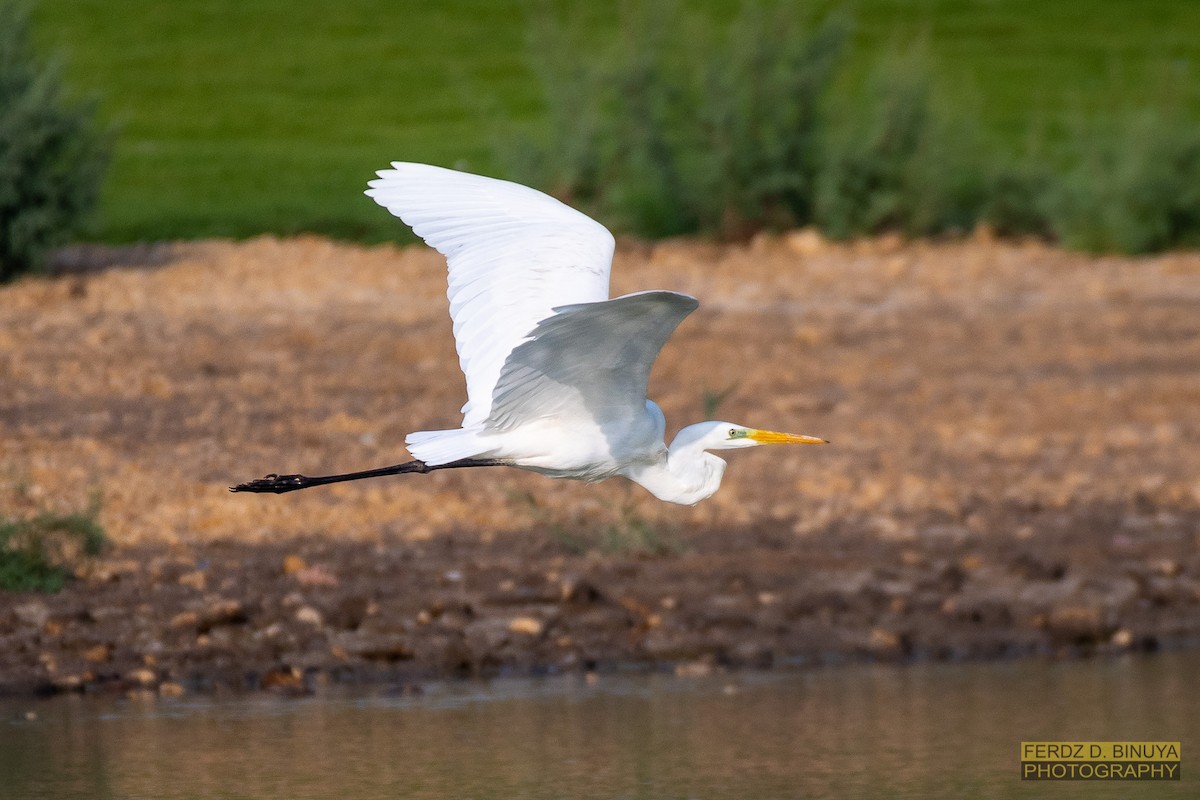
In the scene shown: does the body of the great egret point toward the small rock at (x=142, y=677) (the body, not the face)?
no

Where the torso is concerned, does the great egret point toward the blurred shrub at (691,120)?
no

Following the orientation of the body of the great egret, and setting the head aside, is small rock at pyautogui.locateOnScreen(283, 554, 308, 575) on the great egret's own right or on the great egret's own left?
on the great egret's own left

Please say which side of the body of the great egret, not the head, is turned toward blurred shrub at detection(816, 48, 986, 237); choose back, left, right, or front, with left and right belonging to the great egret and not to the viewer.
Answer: left

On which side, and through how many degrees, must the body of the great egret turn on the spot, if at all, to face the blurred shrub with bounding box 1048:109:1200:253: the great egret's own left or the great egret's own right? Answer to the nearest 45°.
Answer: approximately 45° to the great egret's own left

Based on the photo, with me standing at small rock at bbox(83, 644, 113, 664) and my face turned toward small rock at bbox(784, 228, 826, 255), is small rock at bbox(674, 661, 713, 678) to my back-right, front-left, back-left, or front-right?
front-right

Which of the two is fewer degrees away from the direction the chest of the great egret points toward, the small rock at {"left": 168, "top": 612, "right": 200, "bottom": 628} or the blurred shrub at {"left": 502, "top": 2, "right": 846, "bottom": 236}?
the blurred shrub

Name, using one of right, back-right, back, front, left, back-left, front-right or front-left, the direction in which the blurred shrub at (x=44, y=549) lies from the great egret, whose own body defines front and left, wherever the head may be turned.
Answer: back-left

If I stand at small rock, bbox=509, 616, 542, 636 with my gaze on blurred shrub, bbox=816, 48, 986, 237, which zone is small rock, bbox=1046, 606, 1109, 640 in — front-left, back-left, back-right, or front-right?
front-right

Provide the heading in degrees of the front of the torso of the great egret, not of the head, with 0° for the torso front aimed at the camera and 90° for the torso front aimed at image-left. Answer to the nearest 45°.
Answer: approximately 270°

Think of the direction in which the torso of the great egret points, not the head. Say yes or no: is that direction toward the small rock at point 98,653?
no

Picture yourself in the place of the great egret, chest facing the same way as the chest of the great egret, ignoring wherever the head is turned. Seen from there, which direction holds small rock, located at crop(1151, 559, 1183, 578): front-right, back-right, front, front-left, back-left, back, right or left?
front-left

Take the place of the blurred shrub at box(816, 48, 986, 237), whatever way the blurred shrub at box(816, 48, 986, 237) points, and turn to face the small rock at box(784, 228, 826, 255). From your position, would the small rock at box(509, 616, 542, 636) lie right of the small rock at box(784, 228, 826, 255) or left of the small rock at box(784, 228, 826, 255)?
left

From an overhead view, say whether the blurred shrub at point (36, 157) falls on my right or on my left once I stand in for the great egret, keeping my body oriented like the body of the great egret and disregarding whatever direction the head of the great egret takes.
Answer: on my left
